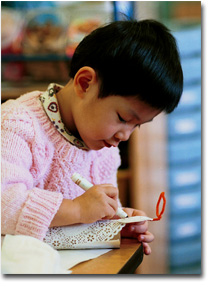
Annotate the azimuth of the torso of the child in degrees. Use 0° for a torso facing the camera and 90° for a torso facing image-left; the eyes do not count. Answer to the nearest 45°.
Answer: approximately 315°

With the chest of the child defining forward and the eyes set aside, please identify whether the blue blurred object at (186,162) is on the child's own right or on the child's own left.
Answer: on the child's own left
